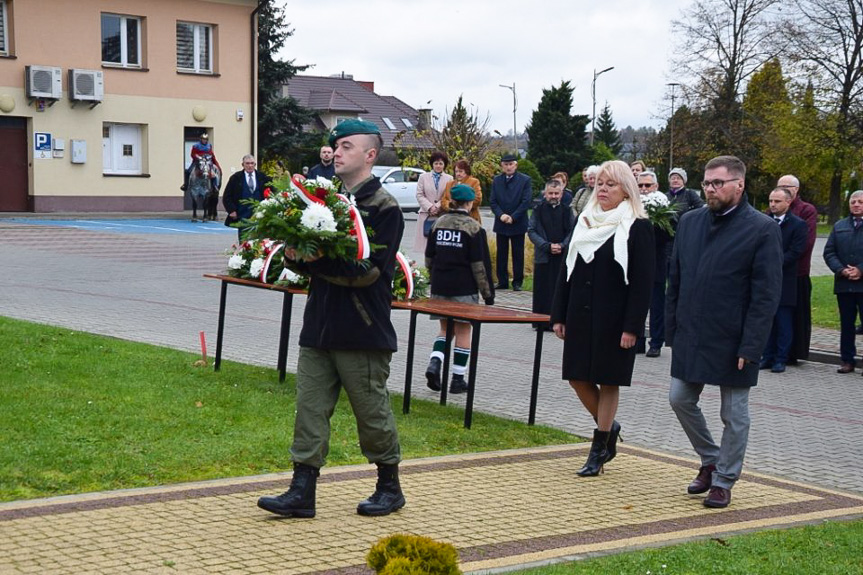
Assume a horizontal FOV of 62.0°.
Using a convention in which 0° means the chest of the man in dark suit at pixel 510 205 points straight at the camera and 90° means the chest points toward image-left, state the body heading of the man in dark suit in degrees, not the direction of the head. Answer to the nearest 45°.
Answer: approximately 0°

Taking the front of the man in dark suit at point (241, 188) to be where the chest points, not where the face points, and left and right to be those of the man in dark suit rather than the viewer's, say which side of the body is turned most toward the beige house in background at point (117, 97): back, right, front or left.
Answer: back

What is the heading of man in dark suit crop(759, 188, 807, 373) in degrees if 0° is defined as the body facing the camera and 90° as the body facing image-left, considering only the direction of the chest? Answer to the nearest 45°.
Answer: approximately 45°

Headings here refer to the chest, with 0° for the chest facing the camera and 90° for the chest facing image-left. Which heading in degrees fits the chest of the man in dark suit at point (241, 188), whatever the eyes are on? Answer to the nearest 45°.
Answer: approximately 0°

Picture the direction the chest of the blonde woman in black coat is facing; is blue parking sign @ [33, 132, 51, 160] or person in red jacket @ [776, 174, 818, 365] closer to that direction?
the blue parking sign

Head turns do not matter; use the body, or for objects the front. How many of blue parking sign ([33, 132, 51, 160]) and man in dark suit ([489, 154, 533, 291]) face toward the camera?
2

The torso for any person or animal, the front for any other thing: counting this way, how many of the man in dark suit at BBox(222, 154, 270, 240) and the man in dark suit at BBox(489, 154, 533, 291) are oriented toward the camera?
2
